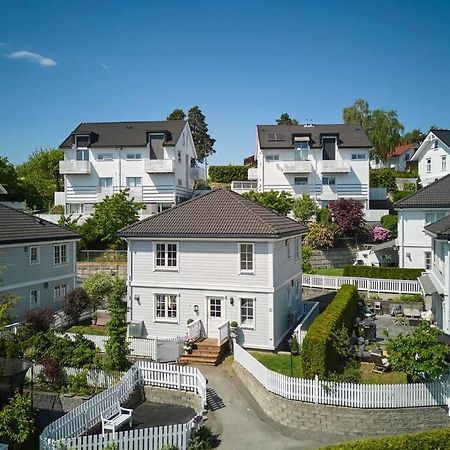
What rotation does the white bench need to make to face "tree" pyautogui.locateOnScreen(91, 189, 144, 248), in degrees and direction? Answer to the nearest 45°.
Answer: approximately 135° to its left

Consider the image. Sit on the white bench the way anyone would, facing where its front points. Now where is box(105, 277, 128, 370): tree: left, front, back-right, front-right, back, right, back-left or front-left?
back-left

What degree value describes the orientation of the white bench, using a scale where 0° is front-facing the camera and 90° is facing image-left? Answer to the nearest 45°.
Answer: approximately 315°

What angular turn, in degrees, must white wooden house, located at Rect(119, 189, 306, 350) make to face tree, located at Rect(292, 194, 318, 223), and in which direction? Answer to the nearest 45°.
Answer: approximately 180°

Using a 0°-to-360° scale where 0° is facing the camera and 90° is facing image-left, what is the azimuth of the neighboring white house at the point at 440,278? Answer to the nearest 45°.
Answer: approximately 90°

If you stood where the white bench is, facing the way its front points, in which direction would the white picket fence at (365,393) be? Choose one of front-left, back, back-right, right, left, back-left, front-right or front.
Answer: front-left

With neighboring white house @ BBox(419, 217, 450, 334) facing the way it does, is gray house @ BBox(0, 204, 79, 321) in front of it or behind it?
in front

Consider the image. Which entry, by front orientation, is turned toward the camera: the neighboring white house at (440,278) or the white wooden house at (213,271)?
the white wooden house

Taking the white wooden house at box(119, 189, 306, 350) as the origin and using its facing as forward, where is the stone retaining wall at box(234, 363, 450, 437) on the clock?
The stone retaining wall is roughly at 11 o'clock from the white wooden house.

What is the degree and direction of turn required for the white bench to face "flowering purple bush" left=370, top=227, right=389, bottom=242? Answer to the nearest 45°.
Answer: approximately 90° to its left

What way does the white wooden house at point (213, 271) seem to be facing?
toward the camera

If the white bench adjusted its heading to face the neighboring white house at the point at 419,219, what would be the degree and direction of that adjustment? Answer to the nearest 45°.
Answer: approximately 90° to its left
